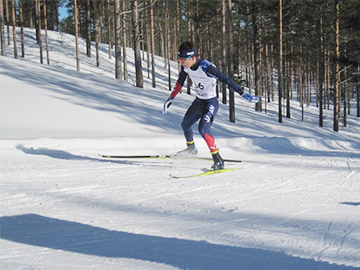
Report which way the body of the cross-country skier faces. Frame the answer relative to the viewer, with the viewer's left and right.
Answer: facing the viewer and to the left of the viewer
